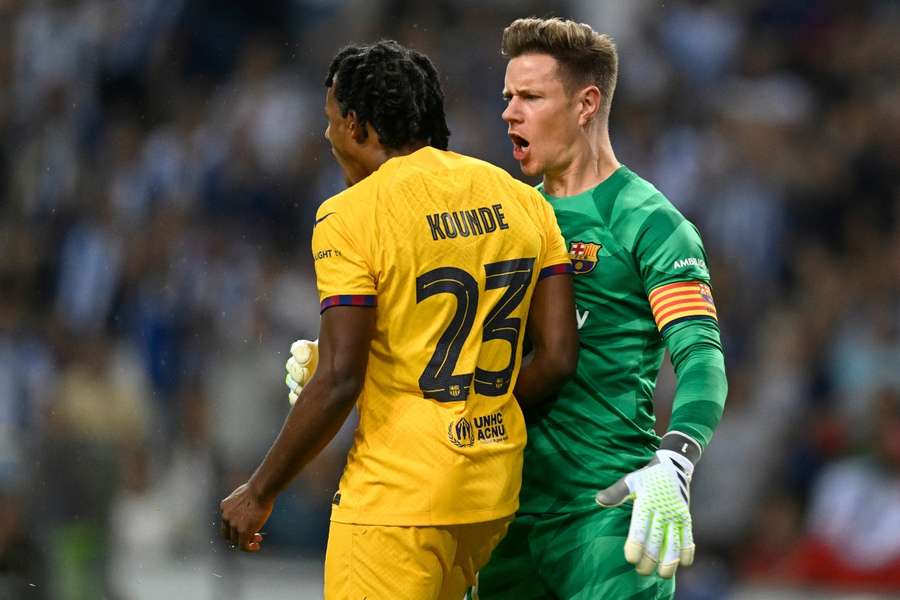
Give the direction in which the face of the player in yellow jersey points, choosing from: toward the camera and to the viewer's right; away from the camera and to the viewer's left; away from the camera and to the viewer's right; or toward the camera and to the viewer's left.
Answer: away from the camera and to the viewer's left

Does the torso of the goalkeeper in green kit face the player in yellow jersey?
yes

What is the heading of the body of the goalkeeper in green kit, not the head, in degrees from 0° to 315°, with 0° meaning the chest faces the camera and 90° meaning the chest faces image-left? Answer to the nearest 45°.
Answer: approximately 45°

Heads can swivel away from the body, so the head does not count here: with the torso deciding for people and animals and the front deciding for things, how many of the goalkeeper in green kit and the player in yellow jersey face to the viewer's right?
0

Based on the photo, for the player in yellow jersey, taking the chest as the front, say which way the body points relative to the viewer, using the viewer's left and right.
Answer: facing away from the viewer and to the left of the viewer

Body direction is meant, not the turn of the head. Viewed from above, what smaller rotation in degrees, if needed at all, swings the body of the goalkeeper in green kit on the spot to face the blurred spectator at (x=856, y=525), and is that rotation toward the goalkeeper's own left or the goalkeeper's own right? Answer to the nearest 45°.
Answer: approximately 135° to the goalkeeper's own right

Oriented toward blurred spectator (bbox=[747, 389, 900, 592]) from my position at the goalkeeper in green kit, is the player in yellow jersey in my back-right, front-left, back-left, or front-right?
back-left

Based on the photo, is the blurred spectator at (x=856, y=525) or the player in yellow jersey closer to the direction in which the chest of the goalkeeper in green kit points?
the player in yellow jersey

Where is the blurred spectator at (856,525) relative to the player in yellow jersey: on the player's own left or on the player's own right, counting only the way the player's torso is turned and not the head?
on the player's own right
